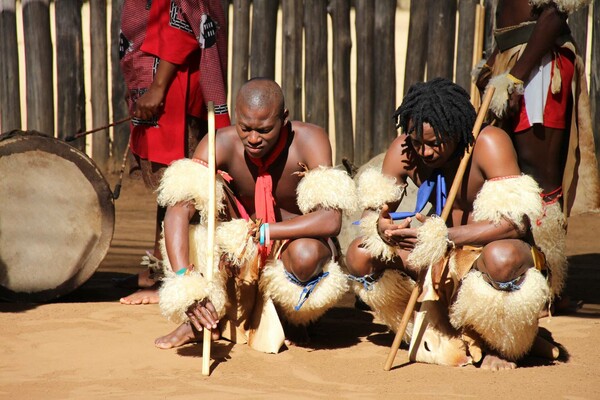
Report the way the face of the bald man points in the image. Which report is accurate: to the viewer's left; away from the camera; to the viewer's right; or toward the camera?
toward the camera

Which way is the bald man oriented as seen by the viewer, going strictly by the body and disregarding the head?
toward the camera

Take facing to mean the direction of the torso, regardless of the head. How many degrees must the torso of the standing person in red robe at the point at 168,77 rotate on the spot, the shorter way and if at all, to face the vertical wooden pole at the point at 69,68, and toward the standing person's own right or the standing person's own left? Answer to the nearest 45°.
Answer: approximately 90° to the standing person's own right

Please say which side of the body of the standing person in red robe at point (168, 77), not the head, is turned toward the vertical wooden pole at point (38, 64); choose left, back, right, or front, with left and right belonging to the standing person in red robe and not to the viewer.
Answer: right

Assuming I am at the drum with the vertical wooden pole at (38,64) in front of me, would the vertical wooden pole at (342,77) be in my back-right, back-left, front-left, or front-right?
front-right

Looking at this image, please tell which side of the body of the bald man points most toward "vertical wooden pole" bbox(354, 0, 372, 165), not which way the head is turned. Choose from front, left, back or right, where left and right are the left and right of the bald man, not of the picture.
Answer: back

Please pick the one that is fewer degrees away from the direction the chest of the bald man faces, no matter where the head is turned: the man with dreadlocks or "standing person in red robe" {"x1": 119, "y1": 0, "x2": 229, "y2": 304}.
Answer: the man with dreadlocks

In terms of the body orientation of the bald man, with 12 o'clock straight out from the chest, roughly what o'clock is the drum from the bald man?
The drum is roughly at 4 o'clock from the bald man.
